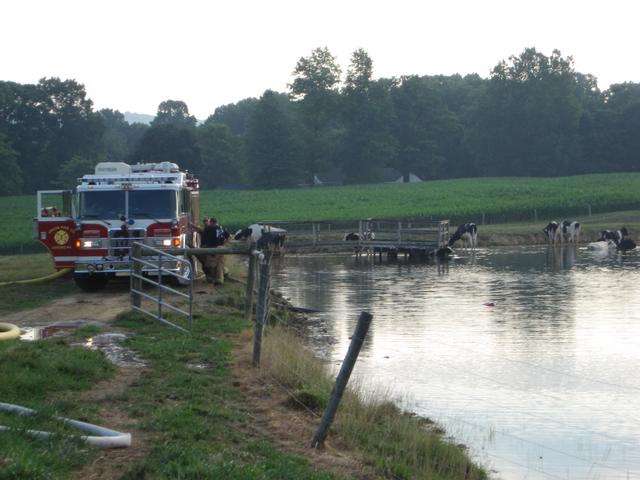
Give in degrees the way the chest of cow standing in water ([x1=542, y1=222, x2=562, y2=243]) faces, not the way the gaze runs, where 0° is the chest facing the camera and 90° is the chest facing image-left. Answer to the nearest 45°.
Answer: approximately 0°

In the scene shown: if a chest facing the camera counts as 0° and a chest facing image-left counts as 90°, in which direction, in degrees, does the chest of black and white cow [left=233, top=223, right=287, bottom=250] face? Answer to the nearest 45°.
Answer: approximately 90°

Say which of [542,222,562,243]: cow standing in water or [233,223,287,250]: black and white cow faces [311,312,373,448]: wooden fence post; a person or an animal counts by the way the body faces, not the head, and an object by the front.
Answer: the cow standing in water

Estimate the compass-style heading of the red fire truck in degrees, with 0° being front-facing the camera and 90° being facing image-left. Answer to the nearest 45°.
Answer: approximately 0°

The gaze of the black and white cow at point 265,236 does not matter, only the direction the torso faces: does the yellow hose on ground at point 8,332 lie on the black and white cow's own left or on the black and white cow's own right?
on the black and white cow's own left

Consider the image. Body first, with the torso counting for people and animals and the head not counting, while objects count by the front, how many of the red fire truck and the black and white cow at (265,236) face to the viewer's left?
1

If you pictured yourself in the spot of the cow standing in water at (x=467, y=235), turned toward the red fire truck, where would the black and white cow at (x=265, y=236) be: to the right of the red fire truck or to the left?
right

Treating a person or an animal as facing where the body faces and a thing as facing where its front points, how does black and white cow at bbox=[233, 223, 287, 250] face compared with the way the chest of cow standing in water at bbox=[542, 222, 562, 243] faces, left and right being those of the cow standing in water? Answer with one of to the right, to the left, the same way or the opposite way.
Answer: to the right

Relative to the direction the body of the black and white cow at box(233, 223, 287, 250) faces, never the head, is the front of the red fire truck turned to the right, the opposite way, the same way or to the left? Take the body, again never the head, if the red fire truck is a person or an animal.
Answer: to the left

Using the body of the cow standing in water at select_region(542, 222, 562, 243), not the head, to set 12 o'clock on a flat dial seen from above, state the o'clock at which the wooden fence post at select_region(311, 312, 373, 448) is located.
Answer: The wooden fence post is roughly at 12 o'clock from the cow standing in water.
